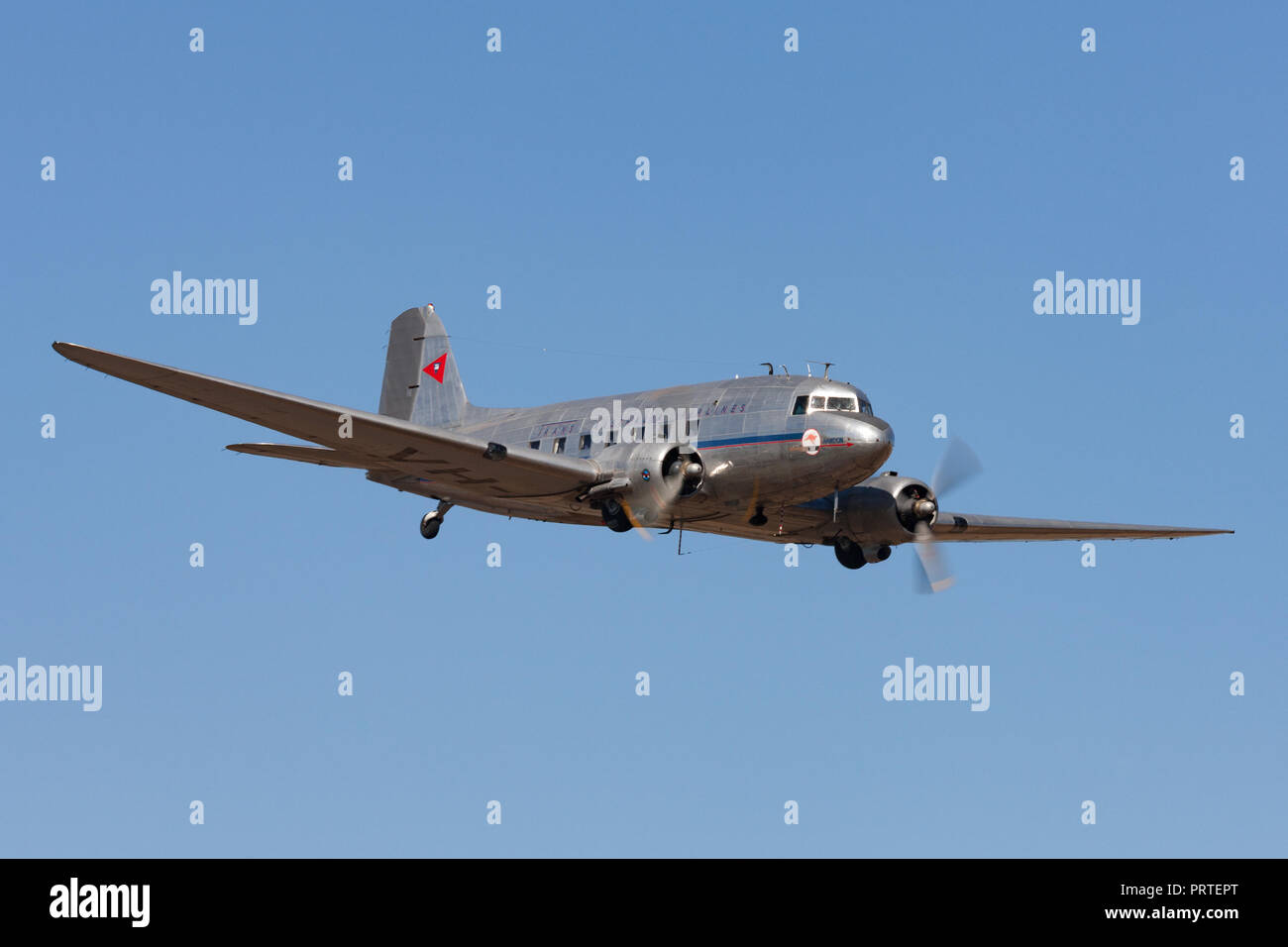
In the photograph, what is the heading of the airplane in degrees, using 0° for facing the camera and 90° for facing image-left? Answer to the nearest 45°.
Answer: approximately 315°
